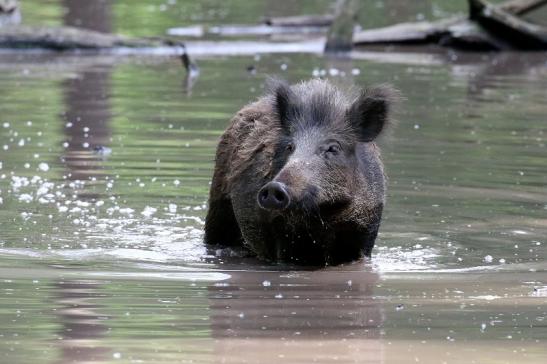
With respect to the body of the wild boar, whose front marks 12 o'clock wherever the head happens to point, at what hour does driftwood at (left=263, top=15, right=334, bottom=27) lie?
The driftwood is roughly at 6 o'clock from the wild boar.

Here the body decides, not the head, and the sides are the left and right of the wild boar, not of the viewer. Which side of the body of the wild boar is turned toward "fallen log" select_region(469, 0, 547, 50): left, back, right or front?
back

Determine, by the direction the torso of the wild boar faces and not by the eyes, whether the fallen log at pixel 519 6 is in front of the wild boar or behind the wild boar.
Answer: behind

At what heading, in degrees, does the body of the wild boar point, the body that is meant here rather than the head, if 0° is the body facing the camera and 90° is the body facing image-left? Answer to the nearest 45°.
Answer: approximately 0°

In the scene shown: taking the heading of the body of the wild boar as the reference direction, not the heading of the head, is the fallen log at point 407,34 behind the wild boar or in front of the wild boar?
behind

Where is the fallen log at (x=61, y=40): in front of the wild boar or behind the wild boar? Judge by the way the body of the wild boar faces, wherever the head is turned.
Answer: behind

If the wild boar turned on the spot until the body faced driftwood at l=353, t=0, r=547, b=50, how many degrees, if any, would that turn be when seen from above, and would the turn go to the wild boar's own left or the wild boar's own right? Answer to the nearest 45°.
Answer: approximately 180°
